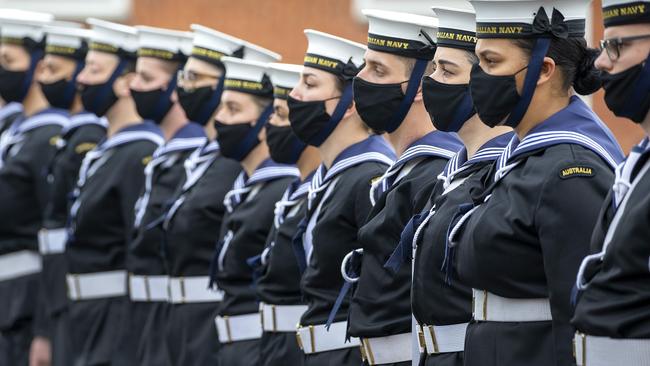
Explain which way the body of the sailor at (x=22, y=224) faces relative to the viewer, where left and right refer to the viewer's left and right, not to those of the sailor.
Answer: facing the viewer and to the left of the viewer

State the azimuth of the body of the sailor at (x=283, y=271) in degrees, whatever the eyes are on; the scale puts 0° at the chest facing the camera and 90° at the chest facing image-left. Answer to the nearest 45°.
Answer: approximately 45°

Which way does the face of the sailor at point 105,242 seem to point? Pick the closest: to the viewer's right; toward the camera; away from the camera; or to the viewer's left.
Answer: to the viewer's left

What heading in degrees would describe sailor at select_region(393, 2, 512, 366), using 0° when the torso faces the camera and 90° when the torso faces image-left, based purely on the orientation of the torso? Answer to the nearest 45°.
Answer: approximately 45°

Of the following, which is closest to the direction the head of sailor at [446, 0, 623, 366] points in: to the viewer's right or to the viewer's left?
to the viewer's left

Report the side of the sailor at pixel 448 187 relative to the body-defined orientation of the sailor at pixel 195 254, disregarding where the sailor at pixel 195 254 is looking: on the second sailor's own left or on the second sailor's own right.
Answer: on the second sailor's own left

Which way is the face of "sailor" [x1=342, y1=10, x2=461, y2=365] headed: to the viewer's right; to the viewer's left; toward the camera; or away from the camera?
to the viewer's left
